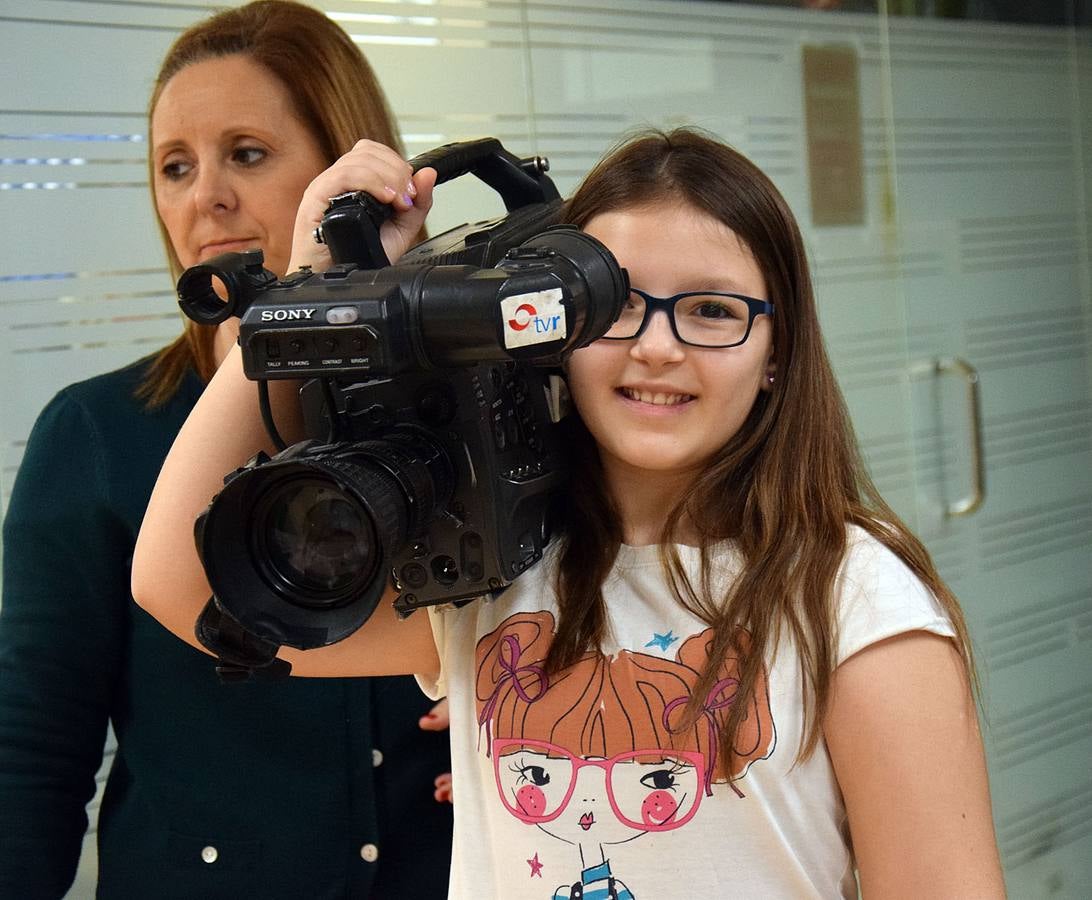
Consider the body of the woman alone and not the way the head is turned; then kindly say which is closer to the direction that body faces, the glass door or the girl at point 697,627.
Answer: the girl

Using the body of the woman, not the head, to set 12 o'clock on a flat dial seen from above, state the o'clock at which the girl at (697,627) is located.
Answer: The girl is roughly at 12 o'clock from the woman.

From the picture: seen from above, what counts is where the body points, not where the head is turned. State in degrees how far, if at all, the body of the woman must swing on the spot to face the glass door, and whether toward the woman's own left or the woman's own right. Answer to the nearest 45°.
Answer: approximately 90° to the woman's own left

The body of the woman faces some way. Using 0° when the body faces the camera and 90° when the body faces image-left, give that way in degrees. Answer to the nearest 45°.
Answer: approximately 315°
